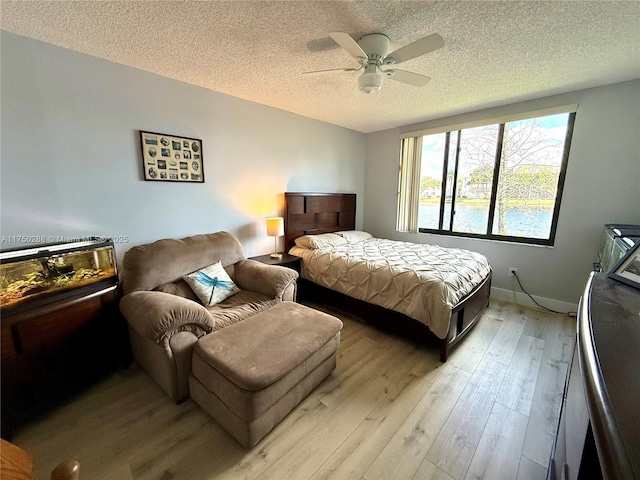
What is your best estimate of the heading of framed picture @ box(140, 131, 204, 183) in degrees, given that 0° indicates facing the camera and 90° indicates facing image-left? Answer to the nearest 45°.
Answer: approximately 315°

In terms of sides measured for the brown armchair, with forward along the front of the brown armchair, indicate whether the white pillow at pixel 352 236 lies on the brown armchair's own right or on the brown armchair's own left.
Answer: on the brown armchair's own left

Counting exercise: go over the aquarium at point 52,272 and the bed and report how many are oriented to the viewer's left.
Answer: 0

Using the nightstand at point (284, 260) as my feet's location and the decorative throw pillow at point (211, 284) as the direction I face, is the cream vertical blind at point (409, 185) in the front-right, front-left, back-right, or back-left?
back-left

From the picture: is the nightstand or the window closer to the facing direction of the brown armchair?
the window

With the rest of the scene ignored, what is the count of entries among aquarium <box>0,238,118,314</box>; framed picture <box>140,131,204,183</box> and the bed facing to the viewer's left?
0

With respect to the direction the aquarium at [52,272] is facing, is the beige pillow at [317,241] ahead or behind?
ahead

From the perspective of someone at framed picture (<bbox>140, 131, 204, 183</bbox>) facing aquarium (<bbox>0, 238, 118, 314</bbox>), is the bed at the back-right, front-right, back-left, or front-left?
back-left

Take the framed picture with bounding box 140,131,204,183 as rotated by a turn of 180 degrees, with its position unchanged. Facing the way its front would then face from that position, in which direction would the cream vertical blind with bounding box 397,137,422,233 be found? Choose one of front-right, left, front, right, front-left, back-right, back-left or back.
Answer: back-right

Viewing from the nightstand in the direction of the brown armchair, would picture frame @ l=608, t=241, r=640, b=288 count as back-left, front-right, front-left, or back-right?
front-left

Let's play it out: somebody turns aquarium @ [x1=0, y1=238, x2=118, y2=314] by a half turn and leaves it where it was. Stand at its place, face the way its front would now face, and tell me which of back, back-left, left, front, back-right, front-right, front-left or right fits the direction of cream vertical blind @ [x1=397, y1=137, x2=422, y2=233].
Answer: back-right

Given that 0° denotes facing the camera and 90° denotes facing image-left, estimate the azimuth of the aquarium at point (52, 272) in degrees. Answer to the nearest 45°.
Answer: approximately 315°

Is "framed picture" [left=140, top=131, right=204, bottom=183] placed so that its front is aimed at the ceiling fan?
yes

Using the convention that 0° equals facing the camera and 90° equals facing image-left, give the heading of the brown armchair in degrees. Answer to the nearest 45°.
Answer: approximately 315°

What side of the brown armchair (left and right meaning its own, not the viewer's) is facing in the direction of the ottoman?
front

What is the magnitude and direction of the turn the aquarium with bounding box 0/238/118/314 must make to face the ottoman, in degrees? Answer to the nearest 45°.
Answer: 0° — it already faces it

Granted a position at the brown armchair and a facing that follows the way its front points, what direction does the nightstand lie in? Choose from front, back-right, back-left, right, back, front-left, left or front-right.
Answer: left
